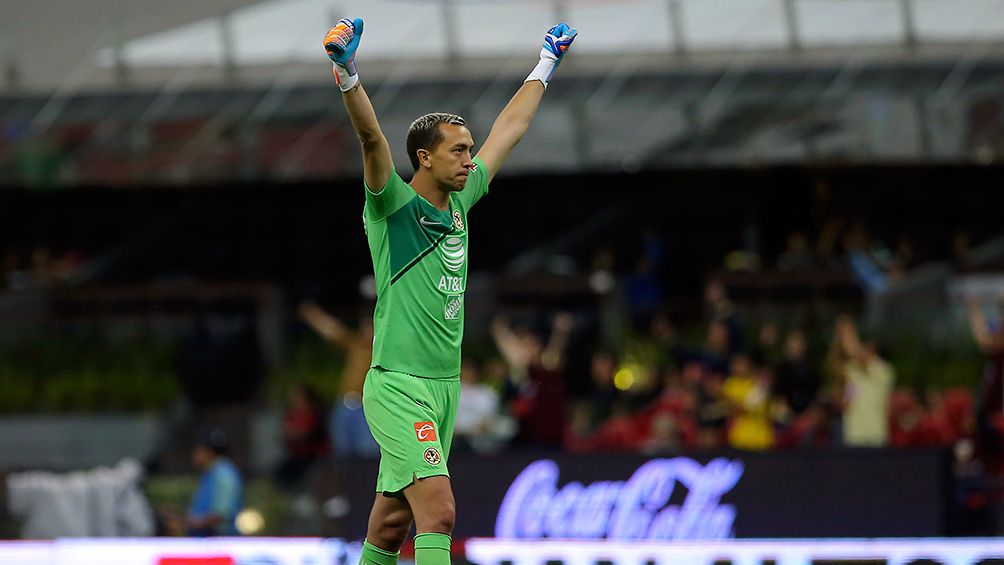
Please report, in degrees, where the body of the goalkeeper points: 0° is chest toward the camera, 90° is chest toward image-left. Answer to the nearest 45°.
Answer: approximately 315°

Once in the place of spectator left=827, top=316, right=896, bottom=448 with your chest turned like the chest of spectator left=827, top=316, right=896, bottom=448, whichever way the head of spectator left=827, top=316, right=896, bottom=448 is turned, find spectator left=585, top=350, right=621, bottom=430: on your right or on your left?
on your right

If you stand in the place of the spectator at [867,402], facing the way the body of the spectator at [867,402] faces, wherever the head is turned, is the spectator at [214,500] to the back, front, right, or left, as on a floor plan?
right

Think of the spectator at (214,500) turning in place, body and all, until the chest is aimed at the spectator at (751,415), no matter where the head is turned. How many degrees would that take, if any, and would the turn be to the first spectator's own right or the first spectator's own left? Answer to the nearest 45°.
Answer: approximately 180°

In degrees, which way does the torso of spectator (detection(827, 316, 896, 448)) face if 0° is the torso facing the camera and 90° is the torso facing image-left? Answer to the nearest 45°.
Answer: approximately 0°
